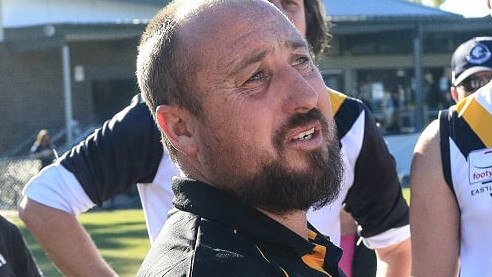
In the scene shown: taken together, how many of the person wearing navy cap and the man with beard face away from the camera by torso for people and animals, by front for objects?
0

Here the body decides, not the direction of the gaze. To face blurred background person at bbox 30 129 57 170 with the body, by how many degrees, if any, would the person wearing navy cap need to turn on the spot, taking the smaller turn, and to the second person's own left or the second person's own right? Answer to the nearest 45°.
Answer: approximately 135° to the second person's own right

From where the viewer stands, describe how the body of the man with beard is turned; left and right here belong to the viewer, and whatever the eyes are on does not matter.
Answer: facing the viewer and to the right of the viewer

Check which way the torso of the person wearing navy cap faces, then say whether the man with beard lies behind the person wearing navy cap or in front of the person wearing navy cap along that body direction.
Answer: in front

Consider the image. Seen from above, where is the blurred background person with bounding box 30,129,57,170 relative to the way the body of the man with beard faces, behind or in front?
behind

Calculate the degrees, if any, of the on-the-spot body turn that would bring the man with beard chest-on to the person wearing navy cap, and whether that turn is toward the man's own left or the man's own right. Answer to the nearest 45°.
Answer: approximately 90° to the man's own left

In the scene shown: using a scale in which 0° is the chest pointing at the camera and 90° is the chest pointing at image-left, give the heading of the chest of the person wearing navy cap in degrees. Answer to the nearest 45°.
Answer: approximately 0°

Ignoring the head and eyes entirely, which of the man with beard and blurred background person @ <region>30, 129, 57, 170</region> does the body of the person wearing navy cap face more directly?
the man with beard
